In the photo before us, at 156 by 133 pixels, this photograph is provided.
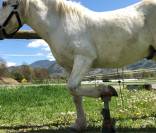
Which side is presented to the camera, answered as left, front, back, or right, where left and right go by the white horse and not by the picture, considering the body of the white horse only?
left

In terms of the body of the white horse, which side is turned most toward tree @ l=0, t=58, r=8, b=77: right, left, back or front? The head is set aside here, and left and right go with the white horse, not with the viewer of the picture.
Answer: right
